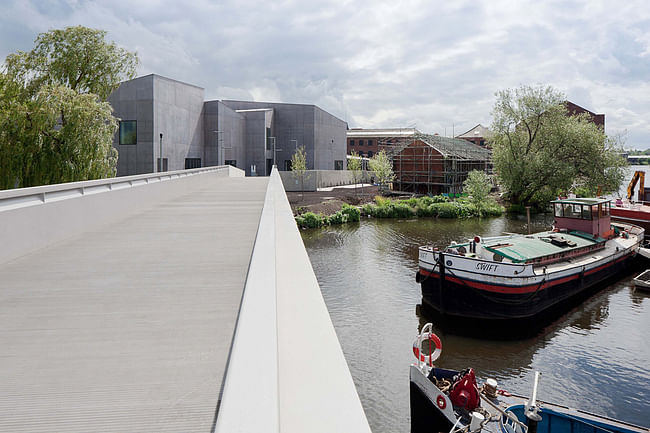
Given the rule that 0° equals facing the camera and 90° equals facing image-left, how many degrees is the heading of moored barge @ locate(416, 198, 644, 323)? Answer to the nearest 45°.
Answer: approximately 45°

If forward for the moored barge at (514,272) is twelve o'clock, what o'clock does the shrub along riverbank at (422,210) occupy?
The shrub along riverbank is roughly at 4 o'clock from the moored barge.

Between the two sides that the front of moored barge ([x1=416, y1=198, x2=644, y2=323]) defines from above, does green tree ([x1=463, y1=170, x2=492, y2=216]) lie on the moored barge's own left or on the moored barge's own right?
on the moored barge's own right

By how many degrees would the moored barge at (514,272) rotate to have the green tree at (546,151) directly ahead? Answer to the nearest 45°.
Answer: approximately 135° to its right
